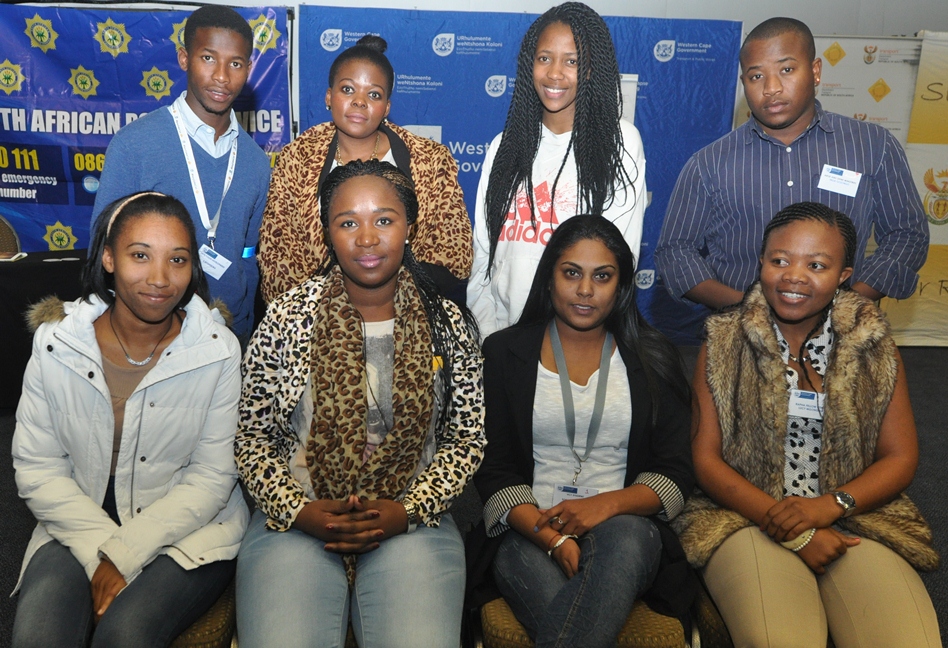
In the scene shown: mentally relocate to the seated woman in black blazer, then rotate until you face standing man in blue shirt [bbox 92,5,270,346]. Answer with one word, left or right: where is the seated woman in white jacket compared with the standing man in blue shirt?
left

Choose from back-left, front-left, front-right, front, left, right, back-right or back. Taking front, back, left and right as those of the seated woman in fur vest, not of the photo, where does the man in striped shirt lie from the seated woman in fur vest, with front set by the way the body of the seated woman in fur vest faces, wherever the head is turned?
back

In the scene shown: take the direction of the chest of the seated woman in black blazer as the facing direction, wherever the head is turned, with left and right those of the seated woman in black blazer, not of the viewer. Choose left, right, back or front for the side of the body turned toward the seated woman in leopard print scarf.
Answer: right

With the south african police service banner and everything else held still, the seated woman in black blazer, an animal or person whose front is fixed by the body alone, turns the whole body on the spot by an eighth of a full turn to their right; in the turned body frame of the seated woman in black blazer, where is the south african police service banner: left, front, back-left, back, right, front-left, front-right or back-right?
right

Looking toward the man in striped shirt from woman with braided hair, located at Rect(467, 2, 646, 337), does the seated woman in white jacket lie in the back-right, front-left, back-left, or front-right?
back-right

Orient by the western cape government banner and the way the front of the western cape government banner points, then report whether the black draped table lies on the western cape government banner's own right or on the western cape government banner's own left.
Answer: on the western cape government banner's own right

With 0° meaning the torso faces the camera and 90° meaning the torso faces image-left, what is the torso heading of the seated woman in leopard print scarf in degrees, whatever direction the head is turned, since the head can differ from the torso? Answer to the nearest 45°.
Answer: approximately 0°

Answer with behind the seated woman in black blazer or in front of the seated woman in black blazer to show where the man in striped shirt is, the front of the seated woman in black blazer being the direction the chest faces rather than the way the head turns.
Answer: behind

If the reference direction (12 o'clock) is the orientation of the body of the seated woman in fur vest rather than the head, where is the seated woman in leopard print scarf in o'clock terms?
The seated woman in leopard print scarf is roughly at 2 o'clock from the seated woman in fur vest.

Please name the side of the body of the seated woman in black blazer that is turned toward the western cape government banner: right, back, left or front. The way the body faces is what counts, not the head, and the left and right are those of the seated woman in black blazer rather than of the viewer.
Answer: back

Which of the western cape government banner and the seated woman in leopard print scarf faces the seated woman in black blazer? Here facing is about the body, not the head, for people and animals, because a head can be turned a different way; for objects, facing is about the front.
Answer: the western cape government banner

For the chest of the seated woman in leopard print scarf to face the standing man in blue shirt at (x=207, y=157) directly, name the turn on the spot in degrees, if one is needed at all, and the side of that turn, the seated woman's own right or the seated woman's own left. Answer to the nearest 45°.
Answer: approximately 135° to the seated woman's own right
